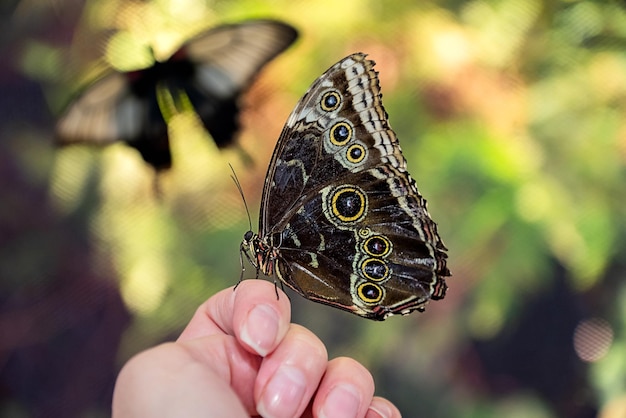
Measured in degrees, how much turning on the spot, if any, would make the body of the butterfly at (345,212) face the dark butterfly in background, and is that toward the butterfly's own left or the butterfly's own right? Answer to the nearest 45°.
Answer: approximately 45° to the butterfly's own right

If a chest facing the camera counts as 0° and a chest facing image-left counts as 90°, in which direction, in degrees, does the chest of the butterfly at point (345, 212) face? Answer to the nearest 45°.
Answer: approximately 90°
